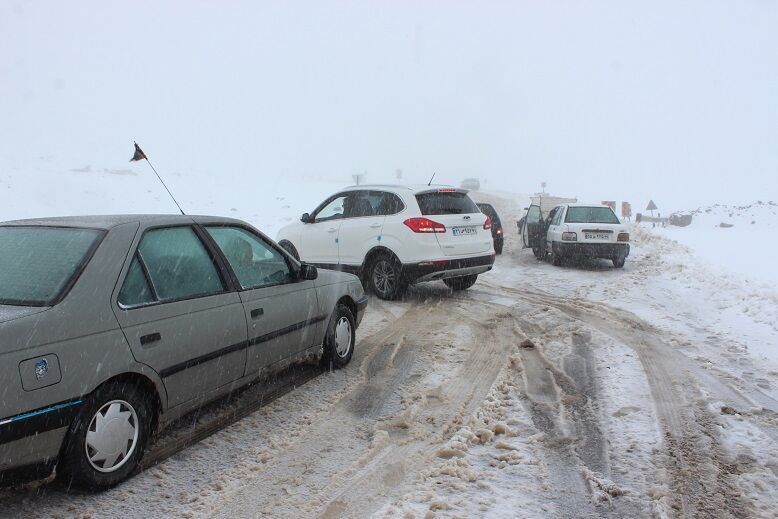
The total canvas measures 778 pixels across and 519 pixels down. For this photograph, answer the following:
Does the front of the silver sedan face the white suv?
yes

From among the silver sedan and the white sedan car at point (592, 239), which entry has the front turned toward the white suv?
the silver sedan

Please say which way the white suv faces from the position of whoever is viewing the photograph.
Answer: facing away from the viewer and to the left of the viewer

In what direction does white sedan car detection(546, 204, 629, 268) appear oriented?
away from the camera

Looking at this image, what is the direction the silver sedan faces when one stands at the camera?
facing away from the viewer and to the right of the viewer

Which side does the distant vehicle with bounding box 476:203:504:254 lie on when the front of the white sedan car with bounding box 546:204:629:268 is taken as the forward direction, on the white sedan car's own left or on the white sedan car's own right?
on the white sedan car's own left

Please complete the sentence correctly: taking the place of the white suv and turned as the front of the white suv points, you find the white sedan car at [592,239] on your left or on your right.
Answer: on your right

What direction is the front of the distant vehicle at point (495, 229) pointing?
away from the camera

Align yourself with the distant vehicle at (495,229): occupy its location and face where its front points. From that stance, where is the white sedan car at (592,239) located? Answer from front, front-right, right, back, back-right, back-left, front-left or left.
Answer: back-right

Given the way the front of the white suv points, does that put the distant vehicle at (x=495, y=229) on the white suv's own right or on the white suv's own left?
on the white suv's own right
